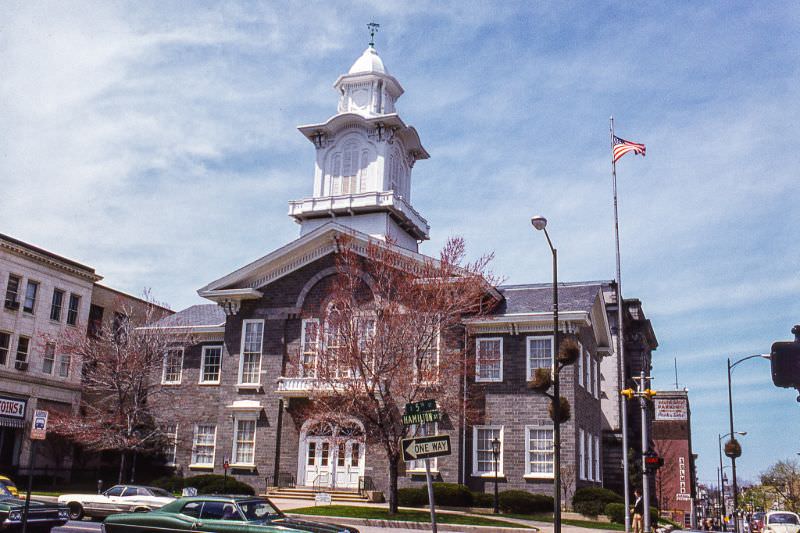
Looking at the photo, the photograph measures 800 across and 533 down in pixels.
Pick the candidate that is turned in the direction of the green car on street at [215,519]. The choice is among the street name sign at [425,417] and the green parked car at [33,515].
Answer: the green parked car at [33,515]

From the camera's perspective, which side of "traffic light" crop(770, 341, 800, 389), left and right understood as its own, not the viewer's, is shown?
back

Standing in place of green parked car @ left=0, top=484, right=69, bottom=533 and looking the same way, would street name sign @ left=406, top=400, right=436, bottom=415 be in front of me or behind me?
in front

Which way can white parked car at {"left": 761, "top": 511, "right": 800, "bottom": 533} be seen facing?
toward the camera

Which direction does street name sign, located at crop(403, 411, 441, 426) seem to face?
toward the camera

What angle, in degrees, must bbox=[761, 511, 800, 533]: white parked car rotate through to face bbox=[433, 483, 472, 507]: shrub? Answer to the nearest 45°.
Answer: approximately 90° to its right

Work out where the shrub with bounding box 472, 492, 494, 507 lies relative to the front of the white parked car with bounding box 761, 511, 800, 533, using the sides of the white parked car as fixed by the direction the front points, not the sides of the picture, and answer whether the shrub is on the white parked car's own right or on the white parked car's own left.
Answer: on the white parked car's own right

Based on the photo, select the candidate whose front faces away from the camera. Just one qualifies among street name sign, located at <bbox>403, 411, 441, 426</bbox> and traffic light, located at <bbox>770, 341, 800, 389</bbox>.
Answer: the traffic light

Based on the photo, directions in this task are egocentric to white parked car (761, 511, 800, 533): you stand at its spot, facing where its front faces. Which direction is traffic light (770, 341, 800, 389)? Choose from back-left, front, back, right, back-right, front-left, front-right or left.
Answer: front

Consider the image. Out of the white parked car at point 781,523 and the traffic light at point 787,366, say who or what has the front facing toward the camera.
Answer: the white parked car

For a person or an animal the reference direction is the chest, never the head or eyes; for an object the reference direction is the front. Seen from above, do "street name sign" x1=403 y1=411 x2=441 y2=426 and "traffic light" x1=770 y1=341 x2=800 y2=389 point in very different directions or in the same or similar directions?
very different directions

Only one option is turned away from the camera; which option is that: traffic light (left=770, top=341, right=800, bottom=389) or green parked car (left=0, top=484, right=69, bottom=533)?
the traffic light

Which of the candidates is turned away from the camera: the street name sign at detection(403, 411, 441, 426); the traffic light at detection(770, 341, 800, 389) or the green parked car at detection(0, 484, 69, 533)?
the traffic light
